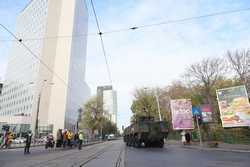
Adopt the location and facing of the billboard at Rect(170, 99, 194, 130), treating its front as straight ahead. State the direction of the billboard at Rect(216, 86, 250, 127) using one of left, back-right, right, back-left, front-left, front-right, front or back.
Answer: front-left

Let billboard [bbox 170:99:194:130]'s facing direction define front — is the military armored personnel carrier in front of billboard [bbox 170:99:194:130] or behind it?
in front

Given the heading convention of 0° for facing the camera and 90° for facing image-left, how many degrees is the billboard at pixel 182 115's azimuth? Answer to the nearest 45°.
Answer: approximately 0°

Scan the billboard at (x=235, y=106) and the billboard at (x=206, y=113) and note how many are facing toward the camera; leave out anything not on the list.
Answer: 2
